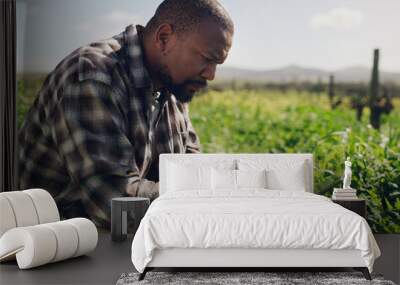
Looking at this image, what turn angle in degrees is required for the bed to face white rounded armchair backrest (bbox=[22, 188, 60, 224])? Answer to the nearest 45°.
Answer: approximately 135° to its right

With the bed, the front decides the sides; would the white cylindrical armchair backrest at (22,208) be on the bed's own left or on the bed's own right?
on the bed's own right

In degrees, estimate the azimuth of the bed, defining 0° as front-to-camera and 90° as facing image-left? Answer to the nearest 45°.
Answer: approximately 0°
